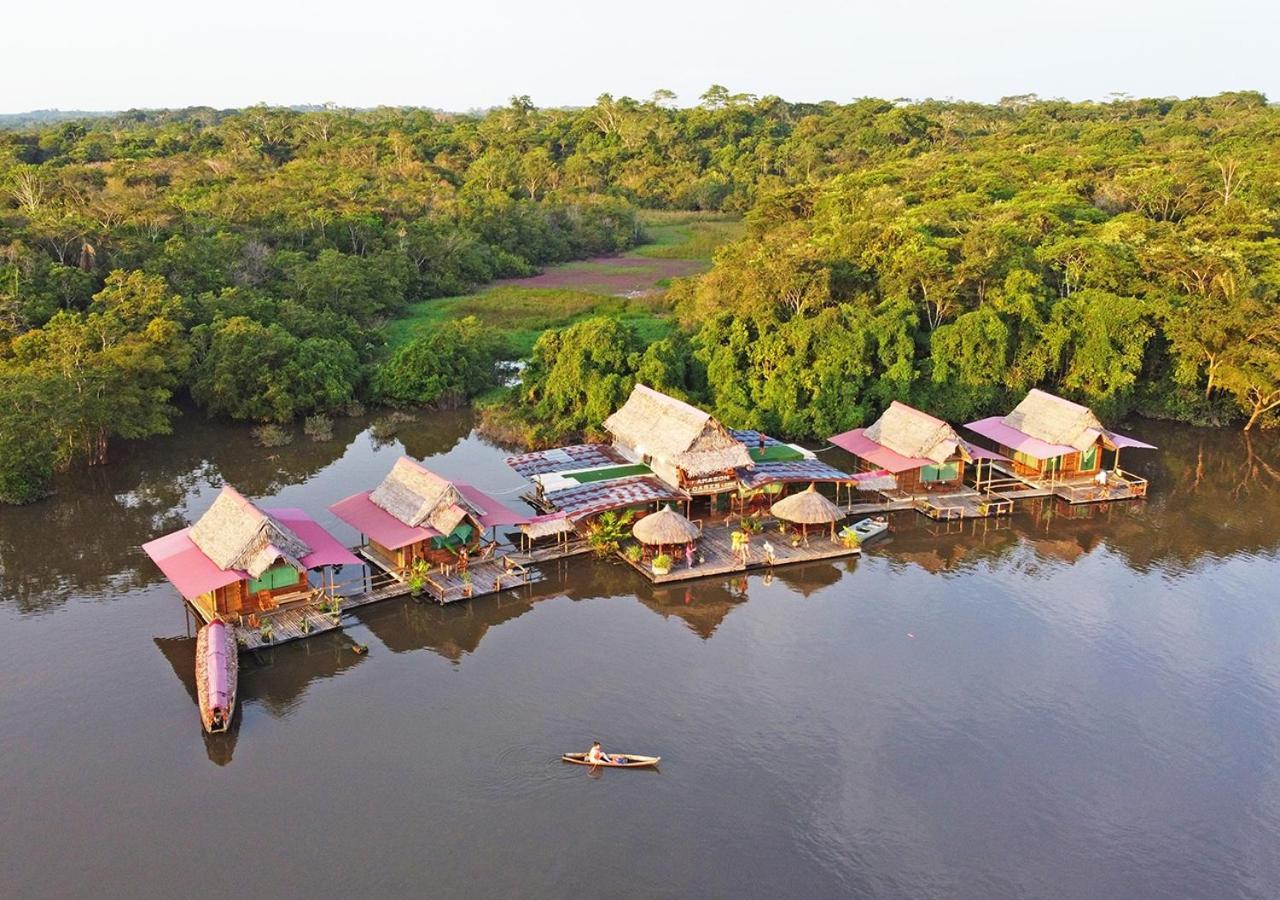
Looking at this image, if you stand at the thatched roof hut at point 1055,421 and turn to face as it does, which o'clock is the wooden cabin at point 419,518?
The wooden cabin is roughly at 3 o'clock from the thatched roof hut.

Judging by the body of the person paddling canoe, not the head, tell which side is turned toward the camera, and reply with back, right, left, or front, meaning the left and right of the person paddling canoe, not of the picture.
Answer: right

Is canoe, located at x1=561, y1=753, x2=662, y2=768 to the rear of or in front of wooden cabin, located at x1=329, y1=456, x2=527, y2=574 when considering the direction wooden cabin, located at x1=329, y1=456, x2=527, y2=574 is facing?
in front

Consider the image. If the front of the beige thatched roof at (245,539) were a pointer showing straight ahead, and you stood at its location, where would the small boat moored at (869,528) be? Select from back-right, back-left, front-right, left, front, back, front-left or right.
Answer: front-left

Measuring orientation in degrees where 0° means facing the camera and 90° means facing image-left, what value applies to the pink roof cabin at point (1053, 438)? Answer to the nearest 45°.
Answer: approximately 315°

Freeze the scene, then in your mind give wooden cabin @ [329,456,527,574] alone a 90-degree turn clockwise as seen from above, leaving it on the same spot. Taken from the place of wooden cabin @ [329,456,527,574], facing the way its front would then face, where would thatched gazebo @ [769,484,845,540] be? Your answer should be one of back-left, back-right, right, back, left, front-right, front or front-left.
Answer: back-left

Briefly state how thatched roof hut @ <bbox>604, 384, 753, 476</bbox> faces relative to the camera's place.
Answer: facing the viewer and to the right of the viewer

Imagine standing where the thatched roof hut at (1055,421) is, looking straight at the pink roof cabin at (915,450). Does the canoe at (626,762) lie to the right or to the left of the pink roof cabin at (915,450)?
left

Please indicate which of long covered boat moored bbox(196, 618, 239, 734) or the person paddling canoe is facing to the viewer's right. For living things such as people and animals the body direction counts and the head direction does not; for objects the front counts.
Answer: the person paddling canoe

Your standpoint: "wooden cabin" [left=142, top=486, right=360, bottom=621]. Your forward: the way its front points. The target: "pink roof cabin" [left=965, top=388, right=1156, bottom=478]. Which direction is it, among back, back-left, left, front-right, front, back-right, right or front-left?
front-left

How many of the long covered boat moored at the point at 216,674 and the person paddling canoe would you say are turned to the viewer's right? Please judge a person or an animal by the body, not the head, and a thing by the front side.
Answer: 1

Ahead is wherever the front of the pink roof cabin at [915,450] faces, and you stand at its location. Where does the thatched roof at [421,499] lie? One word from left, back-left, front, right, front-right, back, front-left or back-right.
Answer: right
